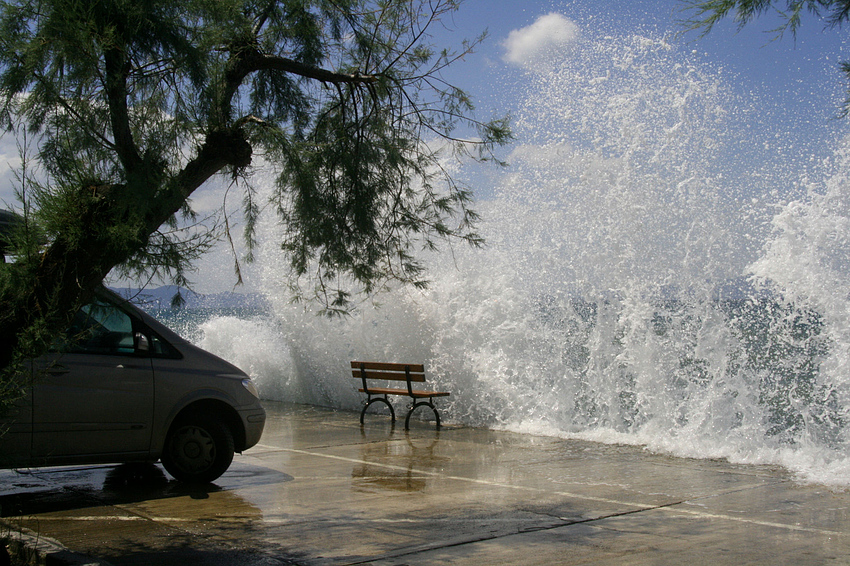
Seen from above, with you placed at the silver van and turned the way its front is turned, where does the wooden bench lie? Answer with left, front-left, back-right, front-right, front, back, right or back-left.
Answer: front-left

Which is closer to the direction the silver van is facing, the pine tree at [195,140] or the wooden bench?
the wooden bench

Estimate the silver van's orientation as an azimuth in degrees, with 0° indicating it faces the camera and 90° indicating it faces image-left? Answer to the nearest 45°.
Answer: approximately 270°
